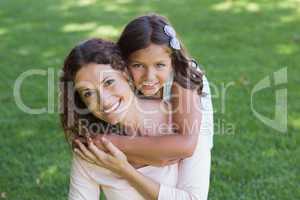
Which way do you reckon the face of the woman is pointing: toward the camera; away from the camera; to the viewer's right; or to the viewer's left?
toward the camera

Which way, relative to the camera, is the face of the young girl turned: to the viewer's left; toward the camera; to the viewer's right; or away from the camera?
toward the camera

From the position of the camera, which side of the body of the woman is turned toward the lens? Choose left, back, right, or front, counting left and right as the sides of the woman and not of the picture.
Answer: front
